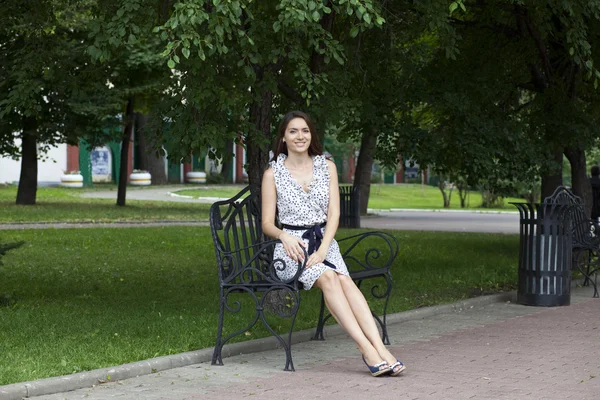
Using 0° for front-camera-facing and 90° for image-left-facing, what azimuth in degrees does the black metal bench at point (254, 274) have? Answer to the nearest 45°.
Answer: approximately 315°

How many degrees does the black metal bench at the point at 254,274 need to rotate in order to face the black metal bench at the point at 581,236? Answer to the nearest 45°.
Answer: approximately 90° to its left

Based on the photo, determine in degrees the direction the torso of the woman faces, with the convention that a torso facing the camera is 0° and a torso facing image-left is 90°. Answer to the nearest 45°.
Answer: approximately 315°

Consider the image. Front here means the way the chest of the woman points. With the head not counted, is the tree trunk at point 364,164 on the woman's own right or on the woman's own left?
on the woman's own left

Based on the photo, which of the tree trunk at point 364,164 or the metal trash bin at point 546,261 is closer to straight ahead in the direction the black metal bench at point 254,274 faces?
the metal trash bin
